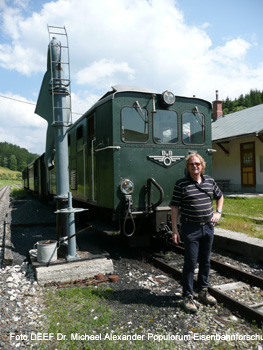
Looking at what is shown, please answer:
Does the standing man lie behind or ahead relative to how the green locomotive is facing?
ahead

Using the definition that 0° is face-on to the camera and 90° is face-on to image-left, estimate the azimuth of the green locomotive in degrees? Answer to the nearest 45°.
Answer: approximately 315°
